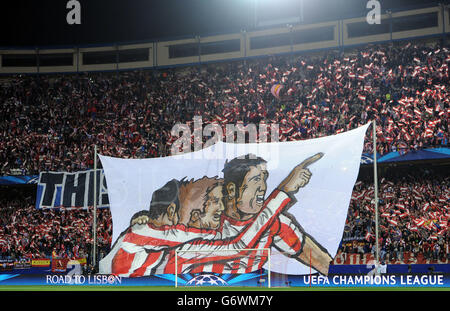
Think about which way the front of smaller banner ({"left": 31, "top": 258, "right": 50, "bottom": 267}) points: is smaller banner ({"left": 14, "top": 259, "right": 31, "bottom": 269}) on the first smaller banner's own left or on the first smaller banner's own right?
on the first smaller banner's own right

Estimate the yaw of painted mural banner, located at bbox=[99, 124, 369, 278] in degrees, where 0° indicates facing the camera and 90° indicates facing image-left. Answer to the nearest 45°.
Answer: approximately 0°

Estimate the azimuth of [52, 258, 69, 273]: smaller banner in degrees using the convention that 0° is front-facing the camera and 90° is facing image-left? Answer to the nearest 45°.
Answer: approximately 0°

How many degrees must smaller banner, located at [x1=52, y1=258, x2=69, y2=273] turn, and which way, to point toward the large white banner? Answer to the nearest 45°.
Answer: approximately 45° to its left

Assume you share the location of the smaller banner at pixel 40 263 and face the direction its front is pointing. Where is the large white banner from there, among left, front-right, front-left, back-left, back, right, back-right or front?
front-left

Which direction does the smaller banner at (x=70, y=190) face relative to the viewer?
toward the camera
